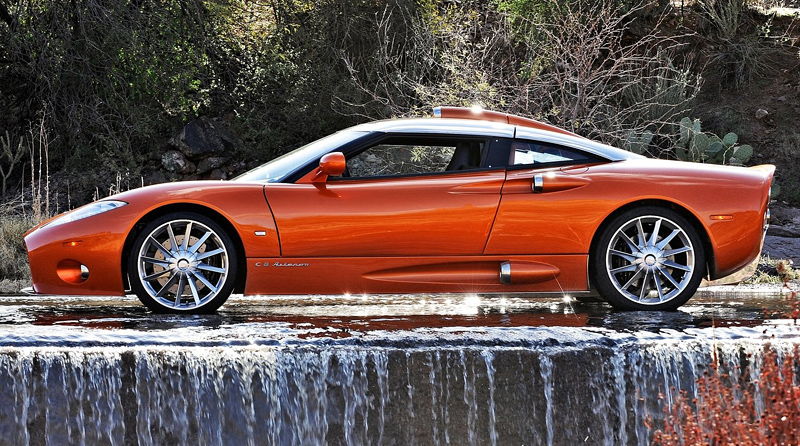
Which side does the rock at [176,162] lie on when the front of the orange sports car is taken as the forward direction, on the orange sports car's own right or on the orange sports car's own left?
on the orange sports car's own right

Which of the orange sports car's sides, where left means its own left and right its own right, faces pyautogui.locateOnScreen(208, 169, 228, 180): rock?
right

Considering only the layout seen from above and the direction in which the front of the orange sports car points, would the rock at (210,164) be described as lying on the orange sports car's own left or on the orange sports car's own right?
on the orange sports car's own right

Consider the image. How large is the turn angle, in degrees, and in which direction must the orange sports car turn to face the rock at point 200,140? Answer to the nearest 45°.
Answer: approximately 90° to its right

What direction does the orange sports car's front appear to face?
to the viewer's left

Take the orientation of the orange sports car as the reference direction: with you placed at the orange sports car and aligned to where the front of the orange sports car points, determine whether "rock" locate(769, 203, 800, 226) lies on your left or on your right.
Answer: on your right
